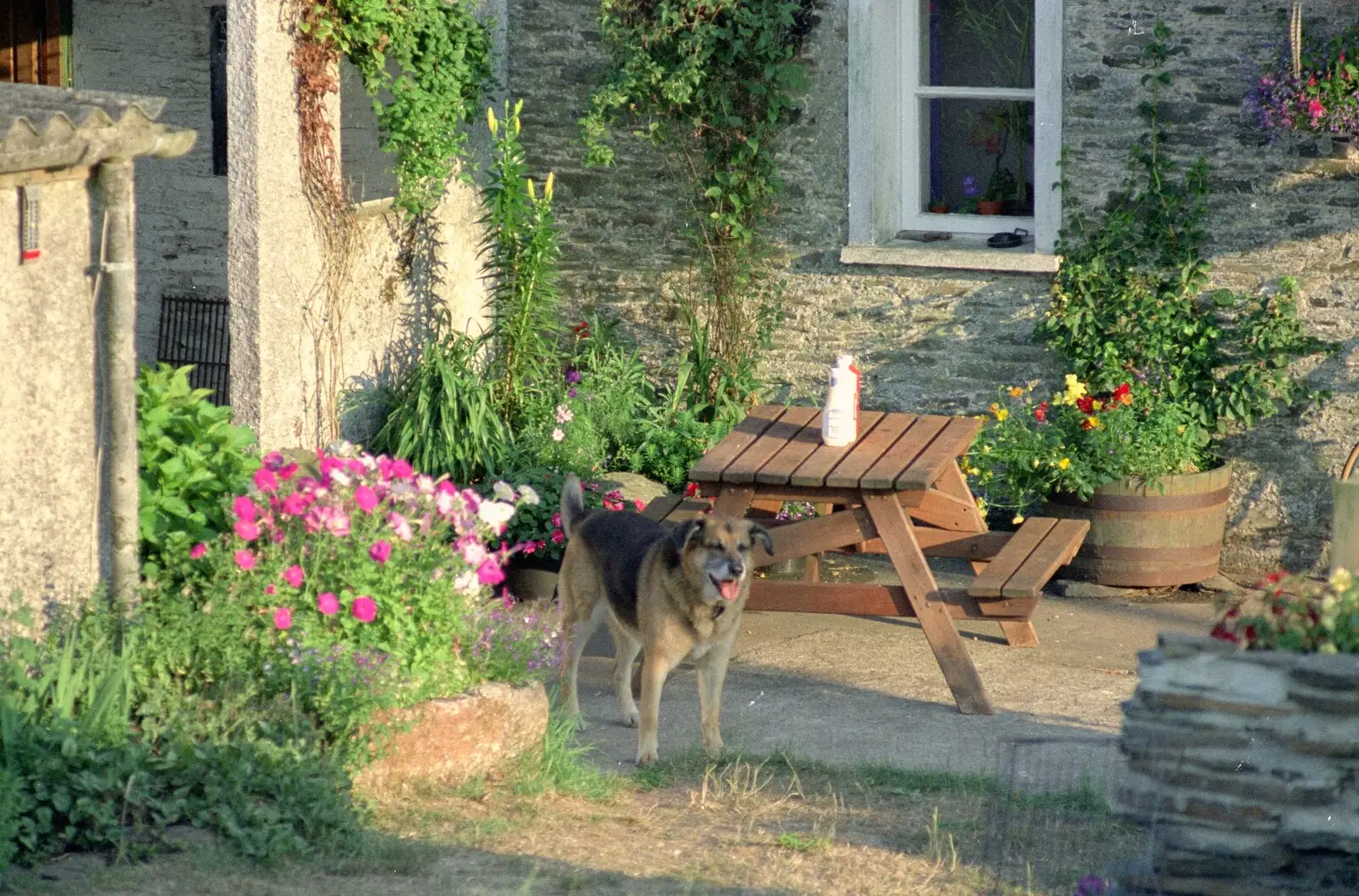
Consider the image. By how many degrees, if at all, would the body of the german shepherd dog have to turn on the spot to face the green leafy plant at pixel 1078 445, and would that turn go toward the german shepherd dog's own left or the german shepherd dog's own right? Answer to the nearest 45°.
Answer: approximately 90° to the german shepherd dog's own left

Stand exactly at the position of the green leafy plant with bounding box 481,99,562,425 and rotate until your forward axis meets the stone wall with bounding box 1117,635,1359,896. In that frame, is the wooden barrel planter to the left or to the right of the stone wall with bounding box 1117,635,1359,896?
left

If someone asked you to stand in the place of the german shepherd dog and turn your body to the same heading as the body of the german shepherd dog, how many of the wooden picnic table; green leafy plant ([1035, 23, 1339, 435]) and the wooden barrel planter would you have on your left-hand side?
3

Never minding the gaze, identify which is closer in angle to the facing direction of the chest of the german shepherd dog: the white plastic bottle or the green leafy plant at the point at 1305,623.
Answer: the green leafy plant

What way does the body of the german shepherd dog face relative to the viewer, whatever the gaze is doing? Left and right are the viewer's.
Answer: facing the viewer and to the right of the viewer

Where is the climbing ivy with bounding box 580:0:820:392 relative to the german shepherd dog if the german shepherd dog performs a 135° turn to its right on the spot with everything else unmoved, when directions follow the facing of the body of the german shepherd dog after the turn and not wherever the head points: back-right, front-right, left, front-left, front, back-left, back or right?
right

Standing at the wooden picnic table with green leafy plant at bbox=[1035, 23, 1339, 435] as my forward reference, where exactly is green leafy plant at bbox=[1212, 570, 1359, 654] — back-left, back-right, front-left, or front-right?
back-right

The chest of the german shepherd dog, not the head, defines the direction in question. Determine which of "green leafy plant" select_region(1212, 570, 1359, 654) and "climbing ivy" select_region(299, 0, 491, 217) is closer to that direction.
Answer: the green leafy plant

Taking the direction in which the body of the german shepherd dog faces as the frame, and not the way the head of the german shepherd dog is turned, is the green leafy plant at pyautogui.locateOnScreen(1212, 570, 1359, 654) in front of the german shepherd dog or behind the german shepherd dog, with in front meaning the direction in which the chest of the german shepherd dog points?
in front

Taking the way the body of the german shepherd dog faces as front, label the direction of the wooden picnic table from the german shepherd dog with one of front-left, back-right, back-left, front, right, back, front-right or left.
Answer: left

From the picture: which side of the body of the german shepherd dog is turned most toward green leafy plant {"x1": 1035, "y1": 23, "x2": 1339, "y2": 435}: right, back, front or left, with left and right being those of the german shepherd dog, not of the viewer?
left
